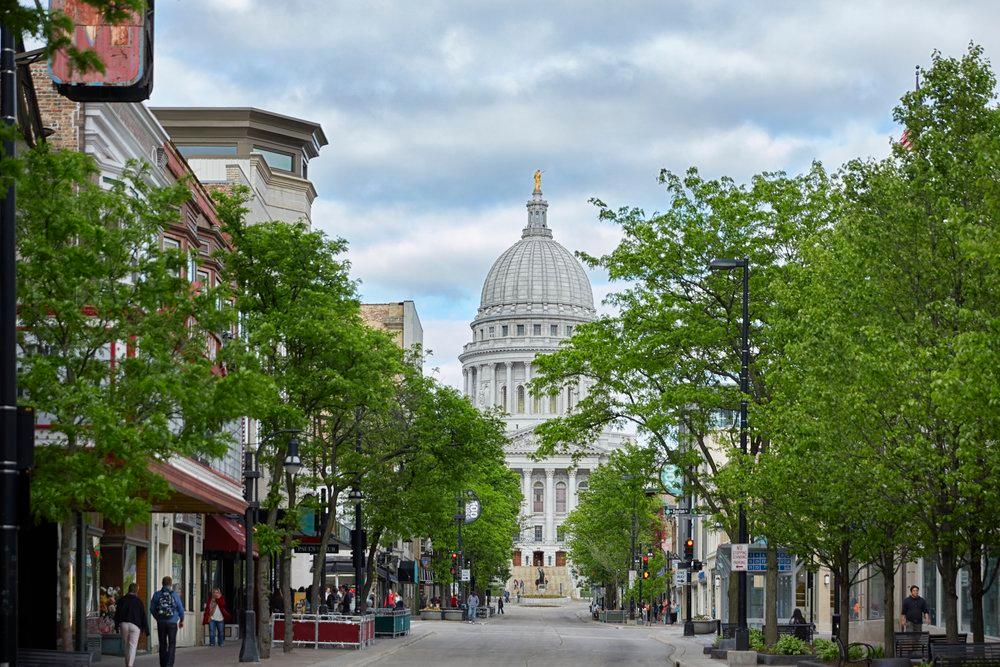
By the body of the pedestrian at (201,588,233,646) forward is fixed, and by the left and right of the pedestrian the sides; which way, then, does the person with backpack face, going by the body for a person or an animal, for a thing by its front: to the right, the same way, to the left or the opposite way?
the opposite way

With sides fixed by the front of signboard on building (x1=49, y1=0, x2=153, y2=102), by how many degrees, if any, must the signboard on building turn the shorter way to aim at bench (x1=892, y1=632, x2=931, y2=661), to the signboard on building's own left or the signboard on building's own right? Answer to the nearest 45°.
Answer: approximately 90° to the signboard on building's own left

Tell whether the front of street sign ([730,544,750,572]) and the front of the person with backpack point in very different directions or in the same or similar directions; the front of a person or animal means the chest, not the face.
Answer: very different directions

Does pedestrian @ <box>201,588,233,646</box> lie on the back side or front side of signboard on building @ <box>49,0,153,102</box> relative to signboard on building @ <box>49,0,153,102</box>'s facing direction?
on the back side

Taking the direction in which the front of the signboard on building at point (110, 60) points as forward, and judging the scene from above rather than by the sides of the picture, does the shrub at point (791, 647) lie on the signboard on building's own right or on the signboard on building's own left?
on the signboard on building's own left

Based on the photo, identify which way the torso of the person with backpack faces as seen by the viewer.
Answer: away from the camera
